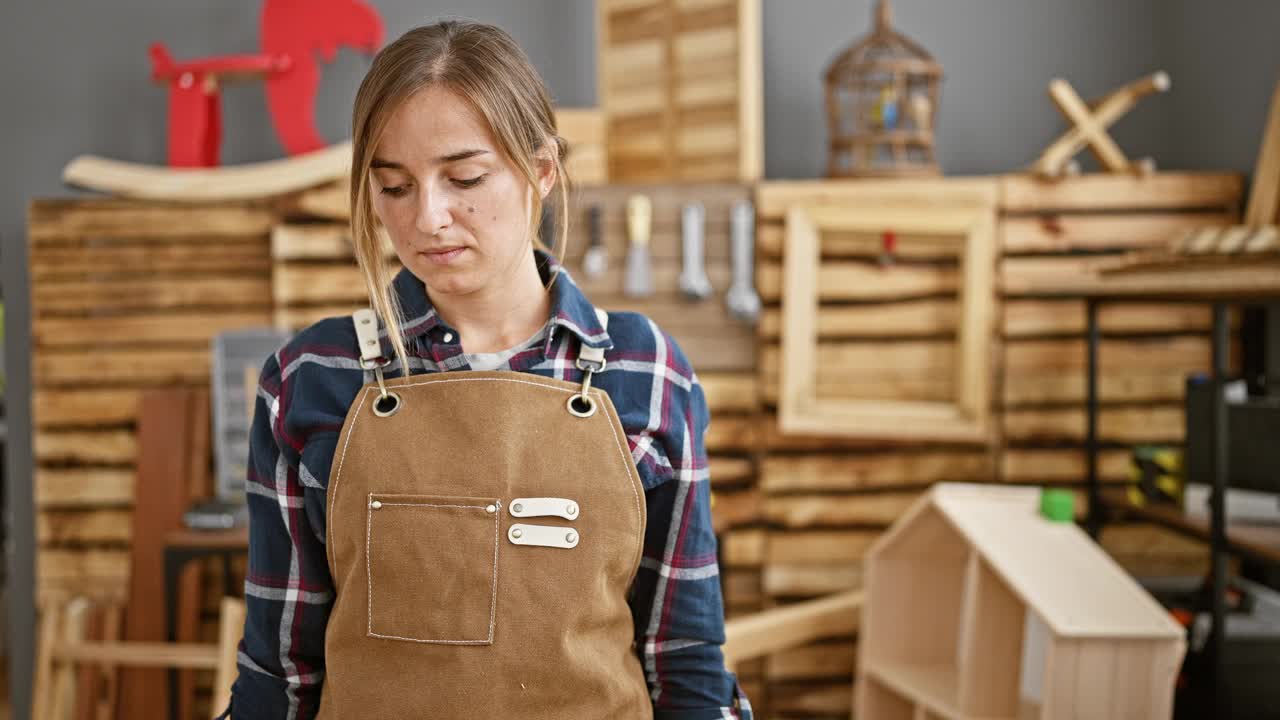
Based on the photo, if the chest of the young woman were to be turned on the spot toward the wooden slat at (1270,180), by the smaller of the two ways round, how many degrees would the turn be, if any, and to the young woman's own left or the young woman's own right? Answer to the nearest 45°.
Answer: approximately 135° to the young woman's own left

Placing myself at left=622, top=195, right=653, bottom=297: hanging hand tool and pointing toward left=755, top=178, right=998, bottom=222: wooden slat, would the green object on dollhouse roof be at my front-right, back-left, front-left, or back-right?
front-right

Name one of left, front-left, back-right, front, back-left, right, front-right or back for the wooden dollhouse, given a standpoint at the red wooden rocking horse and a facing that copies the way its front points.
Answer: front-right

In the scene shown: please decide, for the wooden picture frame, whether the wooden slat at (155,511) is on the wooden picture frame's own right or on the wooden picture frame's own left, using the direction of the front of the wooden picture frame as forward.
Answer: on the wooden picture frame's own right

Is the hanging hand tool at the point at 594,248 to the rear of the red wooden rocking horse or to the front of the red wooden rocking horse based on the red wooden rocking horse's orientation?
to the front

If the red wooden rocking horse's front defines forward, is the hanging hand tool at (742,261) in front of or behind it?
in front

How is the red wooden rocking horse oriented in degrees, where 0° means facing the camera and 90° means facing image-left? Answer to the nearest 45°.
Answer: approximately 270°

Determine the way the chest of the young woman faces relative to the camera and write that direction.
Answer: toward the camera

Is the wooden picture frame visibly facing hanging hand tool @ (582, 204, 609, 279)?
no

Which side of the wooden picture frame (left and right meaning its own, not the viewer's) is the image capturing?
front

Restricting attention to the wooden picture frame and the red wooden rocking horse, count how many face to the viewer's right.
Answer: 1

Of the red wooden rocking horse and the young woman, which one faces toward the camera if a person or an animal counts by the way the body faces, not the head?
the young woman

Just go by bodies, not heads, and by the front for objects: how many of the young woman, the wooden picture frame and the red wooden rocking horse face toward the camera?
2

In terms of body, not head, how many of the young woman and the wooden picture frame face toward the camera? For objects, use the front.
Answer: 2

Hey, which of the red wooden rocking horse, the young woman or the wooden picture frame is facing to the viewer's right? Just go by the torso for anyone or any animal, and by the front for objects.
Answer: the red wooden rocking horse

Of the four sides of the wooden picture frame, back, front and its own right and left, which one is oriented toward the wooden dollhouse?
front

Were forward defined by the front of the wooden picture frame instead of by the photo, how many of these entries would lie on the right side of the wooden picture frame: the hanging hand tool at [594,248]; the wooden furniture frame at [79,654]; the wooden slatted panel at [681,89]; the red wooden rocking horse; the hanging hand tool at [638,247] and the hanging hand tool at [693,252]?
6
